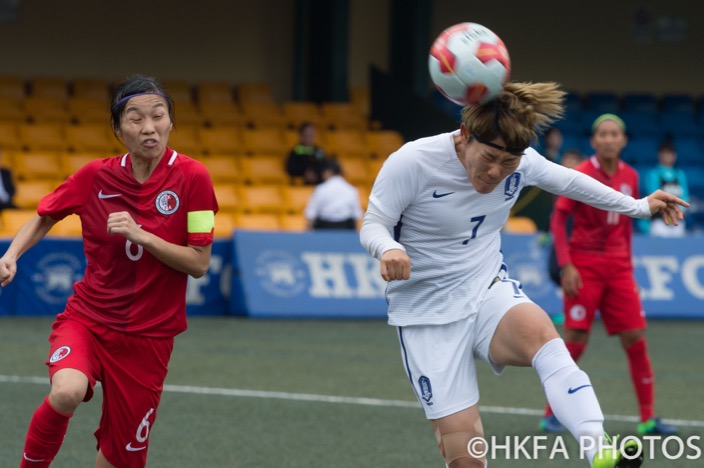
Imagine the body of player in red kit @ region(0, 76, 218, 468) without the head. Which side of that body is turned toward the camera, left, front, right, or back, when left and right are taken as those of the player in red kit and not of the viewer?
front

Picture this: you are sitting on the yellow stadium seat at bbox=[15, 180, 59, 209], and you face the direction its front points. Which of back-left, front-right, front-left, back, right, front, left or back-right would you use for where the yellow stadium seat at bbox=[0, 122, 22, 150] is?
back

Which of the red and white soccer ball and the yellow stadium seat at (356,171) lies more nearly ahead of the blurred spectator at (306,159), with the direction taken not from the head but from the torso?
the red and white soccer ball

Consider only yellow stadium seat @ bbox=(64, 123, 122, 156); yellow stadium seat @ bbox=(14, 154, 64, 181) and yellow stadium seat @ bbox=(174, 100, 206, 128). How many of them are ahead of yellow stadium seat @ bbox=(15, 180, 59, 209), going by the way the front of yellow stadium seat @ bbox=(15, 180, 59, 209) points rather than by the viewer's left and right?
0

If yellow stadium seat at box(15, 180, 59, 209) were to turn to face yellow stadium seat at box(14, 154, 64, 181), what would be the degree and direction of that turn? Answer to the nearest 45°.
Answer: approximately 180°

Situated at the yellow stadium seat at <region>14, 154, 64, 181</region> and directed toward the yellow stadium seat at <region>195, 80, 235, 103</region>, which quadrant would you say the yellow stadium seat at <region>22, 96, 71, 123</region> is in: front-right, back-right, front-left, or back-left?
front-left

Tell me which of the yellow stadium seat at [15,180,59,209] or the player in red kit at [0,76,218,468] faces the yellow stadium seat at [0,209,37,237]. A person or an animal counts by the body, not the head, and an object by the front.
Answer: the yellow stadium seat at [15,180,59,209]

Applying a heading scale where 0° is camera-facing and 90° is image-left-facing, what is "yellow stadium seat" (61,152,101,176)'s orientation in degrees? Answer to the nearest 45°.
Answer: approximately 0°

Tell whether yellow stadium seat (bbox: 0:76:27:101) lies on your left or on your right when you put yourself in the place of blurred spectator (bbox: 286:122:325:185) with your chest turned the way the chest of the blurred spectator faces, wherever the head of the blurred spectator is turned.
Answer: on your right

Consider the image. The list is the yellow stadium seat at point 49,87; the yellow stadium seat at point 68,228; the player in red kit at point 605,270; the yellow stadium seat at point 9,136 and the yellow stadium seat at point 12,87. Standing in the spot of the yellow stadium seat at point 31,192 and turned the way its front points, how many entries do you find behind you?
3

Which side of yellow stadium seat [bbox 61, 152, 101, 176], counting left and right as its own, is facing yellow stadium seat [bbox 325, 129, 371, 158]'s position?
left

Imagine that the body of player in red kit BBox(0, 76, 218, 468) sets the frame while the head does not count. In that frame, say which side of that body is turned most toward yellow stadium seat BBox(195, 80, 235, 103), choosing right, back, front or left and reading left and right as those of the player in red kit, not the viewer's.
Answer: back

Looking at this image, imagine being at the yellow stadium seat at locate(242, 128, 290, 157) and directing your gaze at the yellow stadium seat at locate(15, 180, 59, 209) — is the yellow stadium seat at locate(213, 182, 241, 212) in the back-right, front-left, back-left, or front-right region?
front-left

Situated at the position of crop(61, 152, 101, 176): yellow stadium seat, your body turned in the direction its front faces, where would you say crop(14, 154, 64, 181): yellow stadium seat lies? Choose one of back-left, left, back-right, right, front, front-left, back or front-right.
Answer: right

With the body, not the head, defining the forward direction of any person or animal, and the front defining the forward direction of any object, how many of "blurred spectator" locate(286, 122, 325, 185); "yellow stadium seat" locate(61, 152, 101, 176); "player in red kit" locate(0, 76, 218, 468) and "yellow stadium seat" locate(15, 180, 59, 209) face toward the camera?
4

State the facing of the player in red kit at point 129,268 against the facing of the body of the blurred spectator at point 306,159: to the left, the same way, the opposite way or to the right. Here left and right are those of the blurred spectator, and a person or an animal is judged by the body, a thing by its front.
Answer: the same way

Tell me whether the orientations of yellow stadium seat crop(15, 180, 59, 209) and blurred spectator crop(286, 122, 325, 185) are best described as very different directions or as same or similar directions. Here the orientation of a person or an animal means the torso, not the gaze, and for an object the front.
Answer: same or similar directions

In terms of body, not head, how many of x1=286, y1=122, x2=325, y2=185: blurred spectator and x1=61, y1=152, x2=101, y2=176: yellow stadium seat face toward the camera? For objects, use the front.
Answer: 2

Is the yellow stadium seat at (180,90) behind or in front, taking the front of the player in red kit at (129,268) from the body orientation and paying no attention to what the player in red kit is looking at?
behind

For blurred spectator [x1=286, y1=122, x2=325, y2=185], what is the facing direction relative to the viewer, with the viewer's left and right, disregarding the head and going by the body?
facing the viewer

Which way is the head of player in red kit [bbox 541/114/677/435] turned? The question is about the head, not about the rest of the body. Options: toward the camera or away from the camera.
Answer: toward the camera
